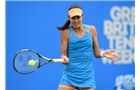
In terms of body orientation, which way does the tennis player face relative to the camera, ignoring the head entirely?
toward the camera
